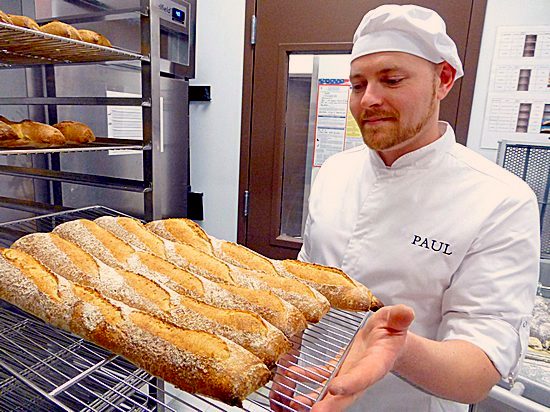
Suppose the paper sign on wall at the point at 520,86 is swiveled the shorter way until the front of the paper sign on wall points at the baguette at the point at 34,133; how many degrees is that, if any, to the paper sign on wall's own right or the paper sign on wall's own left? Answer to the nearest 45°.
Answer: approximately 45° to the paper sign on wall's own right

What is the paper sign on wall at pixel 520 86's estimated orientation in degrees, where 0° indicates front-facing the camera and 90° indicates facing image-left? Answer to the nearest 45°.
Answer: approximately 0°

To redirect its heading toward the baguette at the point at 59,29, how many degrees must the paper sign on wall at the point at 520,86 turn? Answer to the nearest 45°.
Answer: approximately 45° to its right

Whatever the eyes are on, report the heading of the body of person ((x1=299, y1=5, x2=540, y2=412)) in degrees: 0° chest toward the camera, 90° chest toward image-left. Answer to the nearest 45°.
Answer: approximately 45°

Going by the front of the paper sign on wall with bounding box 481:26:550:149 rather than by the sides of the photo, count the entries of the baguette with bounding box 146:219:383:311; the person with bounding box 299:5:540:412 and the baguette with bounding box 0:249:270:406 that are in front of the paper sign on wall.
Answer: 3
